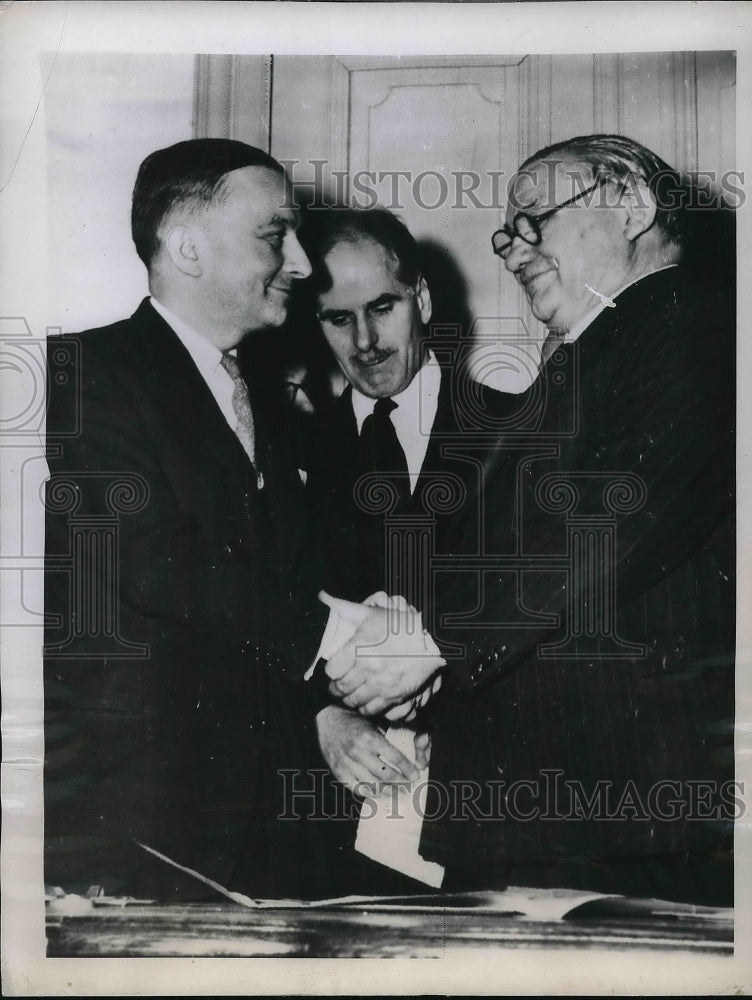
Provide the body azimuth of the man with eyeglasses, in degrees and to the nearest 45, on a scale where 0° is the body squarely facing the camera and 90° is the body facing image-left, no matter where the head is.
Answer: approximately 90°
